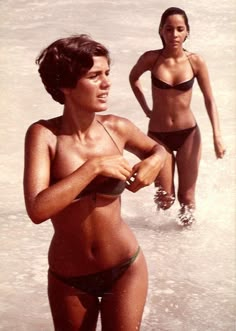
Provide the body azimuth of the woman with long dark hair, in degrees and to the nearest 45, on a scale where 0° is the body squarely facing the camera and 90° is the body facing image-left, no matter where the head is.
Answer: approximately 0°
